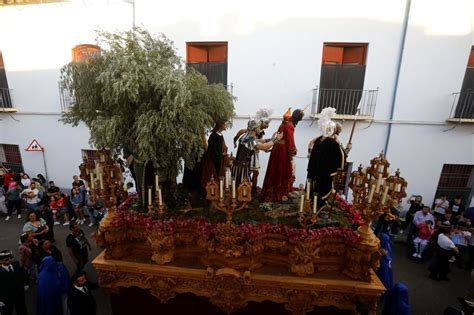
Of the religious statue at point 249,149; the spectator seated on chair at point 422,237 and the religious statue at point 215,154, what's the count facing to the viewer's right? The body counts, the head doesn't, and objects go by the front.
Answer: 2

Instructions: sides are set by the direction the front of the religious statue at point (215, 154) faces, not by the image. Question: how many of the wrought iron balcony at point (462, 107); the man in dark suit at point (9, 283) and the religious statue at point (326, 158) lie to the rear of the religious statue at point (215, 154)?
1

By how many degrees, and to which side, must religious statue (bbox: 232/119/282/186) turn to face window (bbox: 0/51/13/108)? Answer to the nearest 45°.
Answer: approximately 135° to its left

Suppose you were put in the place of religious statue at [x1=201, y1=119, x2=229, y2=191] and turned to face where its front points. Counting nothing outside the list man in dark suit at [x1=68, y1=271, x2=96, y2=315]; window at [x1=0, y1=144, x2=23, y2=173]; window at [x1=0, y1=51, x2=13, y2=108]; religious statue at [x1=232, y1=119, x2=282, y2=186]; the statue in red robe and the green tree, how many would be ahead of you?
2

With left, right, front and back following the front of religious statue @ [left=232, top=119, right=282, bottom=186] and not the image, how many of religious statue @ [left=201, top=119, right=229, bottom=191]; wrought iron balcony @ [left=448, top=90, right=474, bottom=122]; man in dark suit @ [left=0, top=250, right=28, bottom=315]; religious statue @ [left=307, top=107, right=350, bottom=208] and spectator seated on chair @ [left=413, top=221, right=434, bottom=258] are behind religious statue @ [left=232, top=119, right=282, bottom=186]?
2

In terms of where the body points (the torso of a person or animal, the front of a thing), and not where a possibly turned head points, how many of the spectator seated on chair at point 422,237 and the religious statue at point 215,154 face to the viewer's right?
1

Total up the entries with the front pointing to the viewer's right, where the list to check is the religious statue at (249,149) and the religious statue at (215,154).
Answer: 2

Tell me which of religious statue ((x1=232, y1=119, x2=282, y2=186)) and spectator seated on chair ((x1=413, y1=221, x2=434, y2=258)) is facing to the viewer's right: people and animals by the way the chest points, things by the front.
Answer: the religious statue

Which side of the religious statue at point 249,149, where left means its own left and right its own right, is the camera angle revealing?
right

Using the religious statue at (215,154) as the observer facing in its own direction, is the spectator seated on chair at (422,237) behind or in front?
in front

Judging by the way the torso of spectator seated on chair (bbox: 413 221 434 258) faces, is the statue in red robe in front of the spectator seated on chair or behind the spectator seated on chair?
in front

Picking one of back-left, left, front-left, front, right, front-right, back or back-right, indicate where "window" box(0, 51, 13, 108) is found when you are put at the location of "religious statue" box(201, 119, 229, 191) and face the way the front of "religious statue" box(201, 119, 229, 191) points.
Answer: back-left

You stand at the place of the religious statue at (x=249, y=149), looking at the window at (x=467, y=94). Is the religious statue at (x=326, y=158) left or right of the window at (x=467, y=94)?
right

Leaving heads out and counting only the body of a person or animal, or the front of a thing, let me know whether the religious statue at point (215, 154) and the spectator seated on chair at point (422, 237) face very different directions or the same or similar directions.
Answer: very different directions

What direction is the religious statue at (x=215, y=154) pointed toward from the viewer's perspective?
to the viewer's right

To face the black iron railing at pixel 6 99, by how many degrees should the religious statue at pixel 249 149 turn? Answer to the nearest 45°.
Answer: approximately 135° to its left

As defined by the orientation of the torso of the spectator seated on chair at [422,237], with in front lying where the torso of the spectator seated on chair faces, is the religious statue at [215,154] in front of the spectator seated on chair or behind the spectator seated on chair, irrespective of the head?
in front
